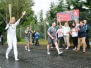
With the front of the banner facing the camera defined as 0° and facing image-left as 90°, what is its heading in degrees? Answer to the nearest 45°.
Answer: approximately 0°
